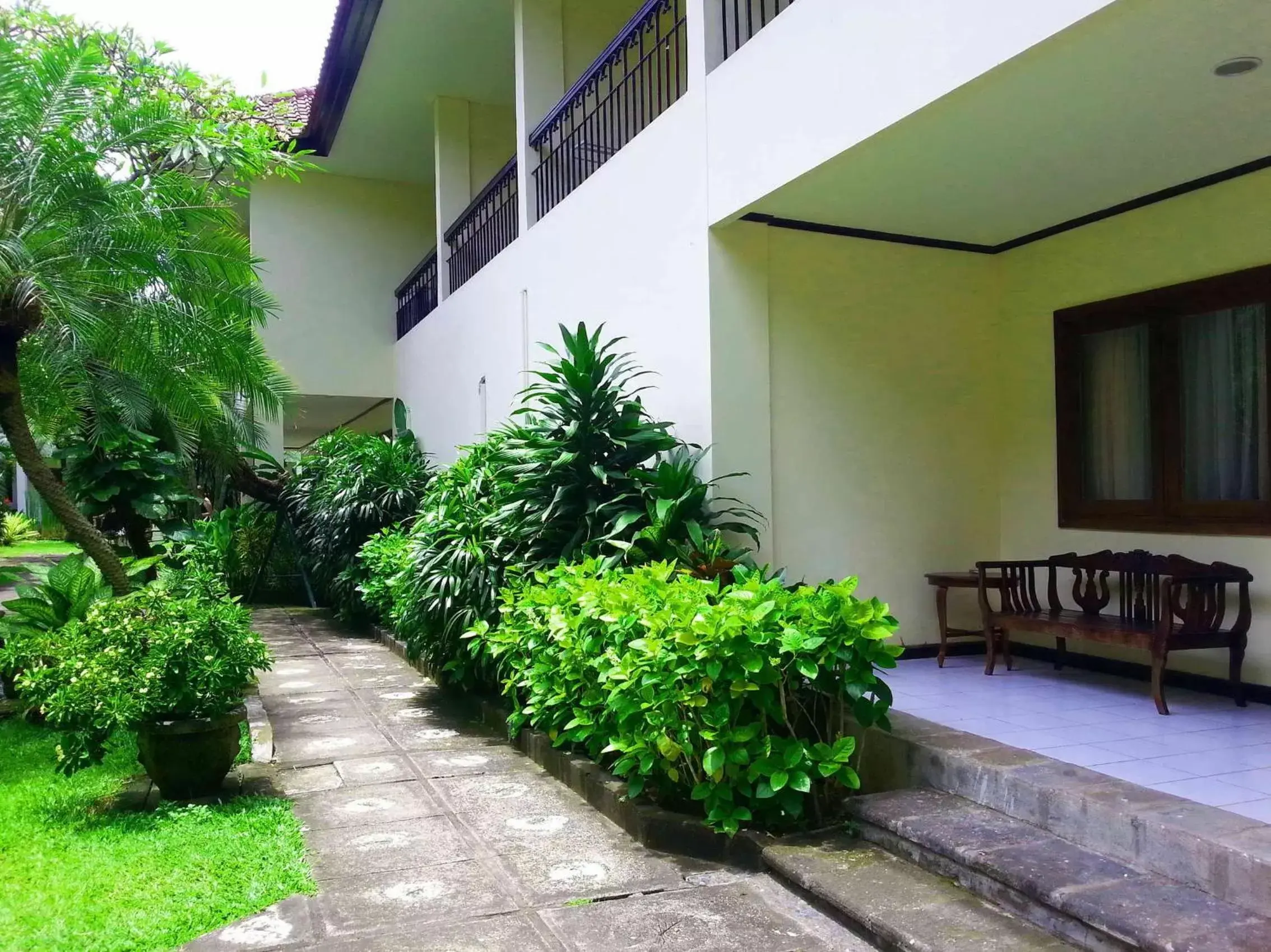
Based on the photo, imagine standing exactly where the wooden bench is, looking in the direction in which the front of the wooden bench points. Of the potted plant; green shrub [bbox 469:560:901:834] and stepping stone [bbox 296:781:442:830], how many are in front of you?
3

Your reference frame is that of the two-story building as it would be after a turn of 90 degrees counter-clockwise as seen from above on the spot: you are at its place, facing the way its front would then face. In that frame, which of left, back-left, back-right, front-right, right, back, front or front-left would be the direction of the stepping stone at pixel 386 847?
right

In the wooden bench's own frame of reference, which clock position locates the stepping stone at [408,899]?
The stepping stone is roughly at 12 o'clock from the wooden bench.

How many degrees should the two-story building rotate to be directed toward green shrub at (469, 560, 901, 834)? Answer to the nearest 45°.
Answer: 0° — it already faces it

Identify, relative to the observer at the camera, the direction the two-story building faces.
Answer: facing the viewer and to the left of the viewer

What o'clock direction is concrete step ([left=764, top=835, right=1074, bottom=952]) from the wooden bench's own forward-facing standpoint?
The concrete step is roughly at 11 o'clock from the wooden bench.

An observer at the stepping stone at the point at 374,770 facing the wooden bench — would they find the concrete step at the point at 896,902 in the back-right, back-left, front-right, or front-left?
front-right

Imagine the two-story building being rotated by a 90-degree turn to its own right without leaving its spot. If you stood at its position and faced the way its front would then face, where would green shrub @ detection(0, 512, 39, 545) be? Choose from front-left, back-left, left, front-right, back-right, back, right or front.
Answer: front

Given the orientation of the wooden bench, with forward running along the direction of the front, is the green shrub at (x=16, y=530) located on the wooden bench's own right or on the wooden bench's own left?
on the wooden bench's own right

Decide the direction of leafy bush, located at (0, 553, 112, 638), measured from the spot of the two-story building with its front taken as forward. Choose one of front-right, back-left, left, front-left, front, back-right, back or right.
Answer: front-right

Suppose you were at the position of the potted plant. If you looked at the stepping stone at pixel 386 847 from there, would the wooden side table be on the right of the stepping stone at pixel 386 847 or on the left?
left

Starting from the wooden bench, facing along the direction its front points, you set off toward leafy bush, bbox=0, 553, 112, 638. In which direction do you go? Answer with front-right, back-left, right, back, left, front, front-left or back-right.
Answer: front-right

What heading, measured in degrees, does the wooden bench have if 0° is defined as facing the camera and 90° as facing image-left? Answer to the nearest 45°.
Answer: approximately 45°
